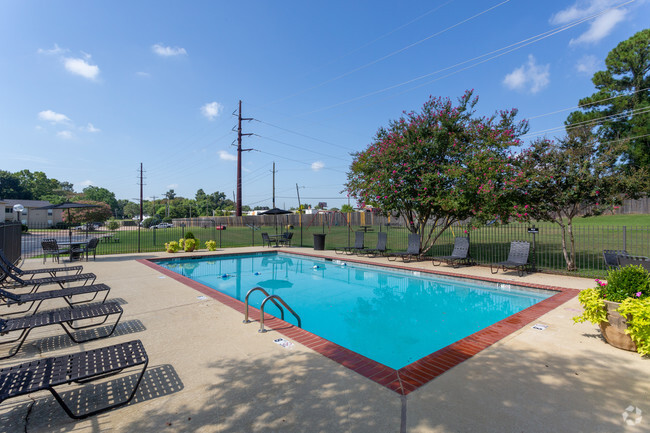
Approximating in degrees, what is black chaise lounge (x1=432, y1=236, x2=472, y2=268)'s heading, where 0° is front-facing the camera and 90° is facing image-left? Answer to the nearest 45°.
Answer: approximately 45°

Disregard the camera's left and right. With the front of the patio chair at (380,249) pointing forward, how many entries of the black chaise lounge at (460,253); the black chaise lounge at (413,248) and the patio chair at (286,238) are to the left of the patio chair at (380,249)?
2

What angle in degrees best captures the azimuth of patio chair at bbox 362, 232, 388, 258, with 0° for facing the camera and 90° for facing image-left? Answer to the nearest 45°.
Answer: approximately 45°

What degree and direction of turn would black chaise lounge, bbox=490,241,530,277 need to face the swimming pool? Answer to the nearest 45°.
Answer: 0° — it already faces it

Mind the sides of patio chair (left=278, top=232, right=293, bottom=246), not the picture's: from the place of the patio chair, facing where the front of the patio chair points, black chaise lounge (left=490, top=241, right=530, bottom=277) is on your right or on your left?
on your left

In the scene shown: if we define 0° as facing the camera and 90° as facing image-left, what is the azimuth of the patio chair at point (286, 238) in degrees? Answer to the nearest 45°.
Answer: approximately 45°

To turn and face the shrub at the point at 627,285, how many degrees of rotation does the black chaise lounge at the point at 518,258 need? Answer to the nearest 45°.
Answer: approximately 45° to its left

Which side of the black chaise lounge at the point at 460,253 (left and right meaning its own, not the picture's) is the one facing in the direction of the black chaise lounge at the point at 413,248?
right

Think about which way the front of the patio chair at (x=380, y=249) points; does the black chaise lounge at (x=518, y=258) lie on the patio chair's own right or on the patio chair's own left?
on the patio chair's own left
